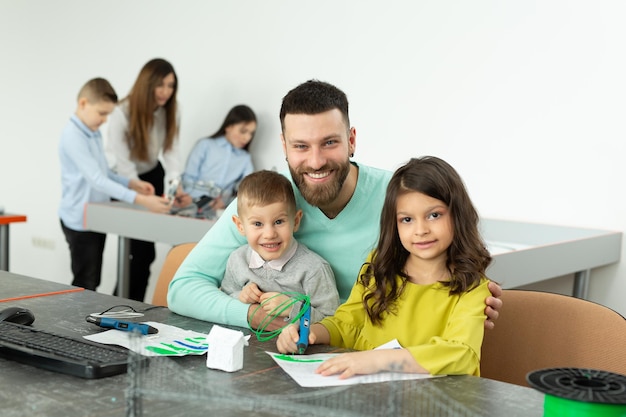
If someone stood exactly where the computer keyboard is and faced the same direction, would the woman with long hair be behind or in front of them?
behind

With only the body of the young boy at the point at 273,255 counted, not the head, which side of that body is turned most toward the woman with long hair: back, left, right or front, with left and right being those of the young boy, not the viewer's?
back

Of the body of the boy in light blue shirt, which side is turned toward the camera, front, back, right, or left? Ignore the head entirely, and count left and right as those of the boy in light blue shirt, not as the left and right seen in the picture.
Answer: right

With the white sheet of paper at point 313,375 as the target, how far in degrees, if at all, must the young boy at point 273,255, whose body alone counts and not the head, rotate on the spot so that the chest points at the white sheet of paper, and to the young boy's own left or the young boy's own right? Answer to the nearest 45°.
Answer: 0° — they already face it

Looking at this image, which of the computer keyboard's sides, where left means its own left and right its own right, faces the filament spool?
left

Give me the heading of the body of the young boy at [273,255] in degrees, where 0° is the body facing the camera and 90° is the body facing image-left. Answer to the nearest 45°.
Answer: approximately 0°

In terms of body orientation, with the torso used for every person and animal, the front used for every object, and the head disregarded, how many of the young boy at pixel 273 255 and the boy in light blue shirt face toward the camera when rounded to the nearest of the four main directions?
1

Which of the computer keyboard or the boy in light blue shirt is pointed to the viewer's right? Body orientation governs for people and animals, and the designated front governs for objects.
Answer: the boy in light blue shirt

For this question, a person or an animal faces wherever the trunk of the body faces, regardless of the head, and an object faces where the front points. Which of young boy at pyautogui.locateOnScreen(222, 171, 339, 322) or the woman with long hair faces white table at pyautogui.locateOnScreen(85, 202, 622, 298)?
the woman with long hair
